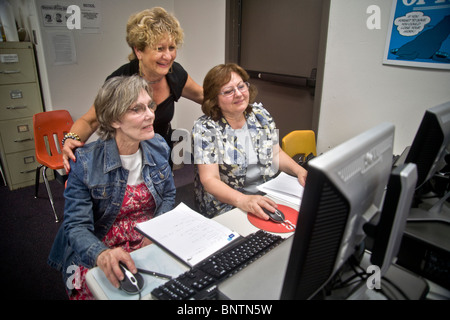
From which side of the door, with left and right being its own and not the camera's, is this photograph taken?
front

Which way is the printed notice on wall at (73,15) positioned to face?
toward the camera

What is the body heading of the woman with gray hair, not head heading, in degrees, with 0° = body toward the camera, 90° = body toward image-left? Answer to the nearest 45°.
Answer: approximately 315°

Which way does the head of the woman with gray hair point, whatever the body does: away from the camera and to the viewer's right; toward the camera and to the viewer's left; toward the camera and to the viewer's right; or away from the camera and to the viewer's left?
toward the camera and to the viewer's right

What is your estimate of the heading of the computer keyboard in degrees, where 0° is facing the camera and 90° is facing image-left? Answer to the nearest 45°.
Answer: approximately 135°

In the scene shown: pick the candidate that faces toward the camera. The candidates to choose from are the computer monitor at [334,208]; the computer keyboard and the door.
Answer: the door

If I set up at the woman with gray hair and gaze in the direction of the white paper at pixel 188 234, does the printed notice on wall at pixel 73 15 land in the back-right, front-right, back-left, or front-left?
back-left

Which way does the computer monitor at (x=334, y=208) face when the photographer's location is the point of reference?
facing away from the viewer and to the left of the viewer

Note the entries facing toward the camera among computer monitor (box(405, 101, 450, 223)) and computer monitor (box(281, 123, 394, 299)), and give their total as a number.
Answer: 0

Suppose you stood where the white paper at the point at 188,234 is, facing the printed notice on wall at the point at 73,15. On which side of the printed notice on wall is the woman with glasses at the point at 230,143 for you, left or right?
right

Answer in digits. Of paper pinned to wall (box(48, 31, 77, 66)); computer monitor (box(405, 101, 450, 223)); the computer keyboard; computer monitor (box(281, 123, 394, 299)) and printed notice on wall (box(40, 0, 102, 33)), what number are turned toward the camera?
2

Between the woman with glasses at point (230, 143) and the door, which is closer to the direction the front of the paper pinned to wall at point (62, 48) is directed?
the woman with glasses

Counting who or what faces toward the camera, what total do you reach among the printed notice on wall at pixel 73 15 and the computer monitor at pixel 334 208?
1

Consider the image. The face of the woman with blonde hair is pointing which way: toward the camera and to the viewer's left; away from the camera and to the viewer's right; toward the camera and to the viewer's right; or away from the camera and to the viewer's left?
toward the camera and to the viewer's right

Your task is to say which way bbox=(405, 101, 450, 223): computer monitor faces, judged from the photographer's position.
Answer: facing away from the viewer and to the left of the viewer

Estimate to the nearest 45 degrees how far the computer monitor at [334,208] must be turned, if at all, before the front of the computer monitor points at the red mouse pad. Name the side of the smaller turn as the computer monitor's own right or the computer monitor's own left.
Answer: approximately 45° to the computer monitor's own right

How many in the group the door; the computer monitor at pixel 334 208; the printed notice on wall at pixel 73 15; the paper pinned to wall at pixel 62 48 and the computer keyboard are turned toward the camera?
3

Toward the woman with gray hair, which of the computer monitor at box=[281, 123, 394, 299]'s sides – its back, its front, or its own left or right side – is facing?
front

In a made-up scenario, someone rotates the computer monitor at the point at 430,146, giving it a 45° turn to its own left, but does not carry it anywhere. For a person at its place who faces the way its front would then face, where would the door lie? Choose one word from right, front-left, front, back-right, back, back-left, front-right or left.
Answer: front-right

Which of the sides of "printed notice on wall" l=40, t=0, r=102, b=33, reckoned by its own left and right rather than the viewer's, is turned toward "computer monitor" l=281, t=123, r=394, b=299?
front
